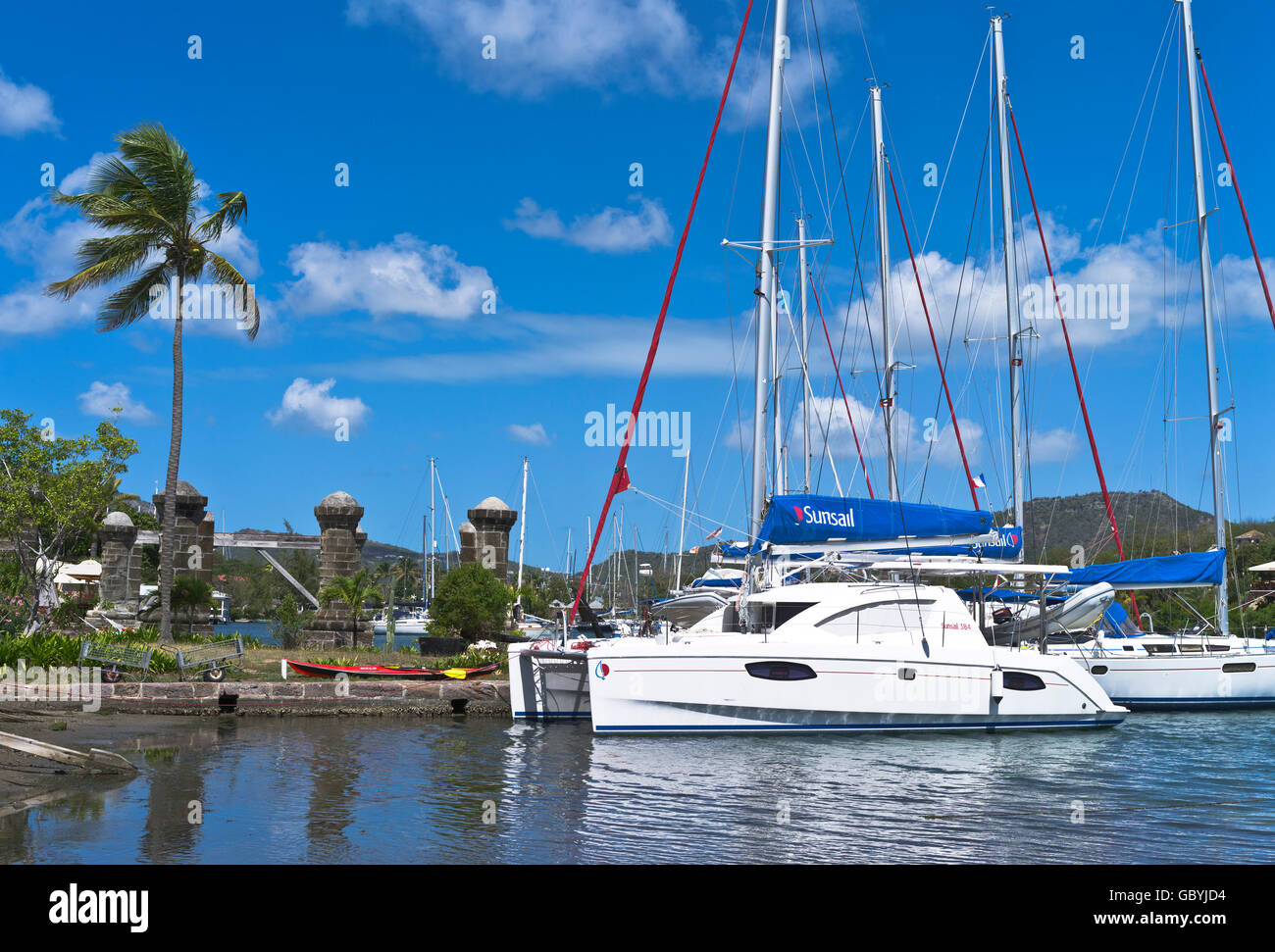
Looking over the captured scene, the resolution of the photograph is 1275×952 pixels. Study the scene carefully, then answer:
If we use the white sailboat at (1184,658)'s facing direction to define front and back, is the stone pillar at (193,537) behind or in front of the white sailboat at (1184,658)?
behind

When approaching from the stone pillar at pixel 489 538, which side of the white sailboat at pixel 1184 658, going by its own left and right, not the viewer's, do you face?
back

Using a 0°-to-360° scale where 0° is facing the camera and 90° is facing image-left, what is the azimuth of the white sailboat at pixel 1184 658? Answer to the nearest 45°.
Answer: approximately 270°

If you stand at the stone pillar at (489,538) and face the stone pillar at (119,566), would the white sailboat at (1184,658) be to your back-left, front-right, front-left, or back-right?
back-left

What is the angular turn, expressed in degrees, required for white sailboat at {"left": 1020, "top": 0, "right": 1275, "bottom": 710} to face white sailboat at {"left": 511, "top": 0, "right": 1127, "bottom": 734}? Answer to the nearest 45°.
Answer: approximately 135° to its right

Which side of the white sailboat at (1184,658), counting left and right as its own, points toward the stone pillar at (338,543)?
back

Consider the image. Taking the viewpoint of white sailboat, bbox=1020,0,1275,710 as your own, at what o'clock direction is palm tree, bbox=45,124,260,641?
The palm tree is roughly at 5 o'clock from the white sailboat.

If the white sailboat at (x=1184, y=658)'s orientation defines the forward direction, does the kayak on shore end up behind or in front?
behind

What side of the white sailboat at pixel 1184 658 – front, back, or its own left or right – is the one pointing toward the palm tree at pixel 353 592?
back
